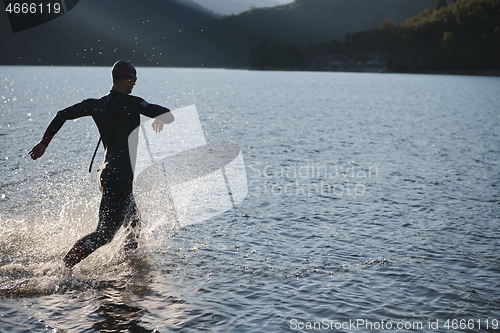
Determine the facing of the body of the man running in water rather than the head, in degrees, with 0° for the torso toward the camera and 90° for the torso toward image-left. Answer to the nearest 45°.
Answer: approximately 225°

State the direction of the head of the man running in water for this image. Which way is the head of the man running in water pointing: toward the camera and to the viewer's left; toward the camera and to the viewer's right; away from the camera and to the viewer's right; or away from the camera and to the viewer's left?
away from the camera and to the viewer's right
